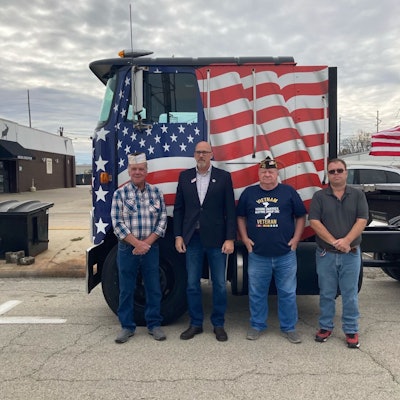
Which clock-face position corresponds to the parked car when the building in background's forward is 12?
The parked car is roughly at 1 o'clock from the building in background.

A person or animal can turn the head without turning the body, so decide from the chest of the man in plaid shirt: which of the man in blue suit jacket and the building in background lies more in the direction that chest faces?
the man in blue suit jacket

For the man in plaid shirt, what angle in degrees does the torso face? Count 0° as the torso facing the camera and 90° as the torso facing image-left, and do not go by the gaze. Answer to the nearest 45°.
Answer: approximately 0°

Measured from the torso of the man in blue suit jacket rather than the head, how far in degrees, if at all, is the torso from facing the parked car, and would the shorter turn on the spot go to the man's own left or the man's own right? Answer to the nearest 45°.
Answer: approximately 135° to the man's own left

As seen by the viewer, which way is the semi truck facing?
to the viewer's left

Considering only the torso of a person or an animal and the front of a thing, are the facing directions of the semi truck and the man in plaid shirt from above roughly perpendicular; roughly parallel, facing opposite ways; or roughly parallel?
roughly perpendicular

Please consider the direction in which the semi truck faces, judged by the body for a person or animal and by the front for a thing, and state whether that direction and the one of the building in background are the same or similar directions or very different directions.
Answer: very different directions

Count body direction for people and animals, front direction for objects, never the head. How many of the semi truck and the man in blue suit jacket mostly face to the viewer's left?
1

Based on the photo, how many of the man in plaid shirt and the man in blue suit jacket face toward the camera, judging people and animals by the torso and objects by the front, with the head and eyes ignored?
2

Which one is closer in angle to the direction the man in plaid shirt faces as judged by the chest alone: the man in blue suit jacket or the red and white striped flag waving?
the man in blue suit jacket
